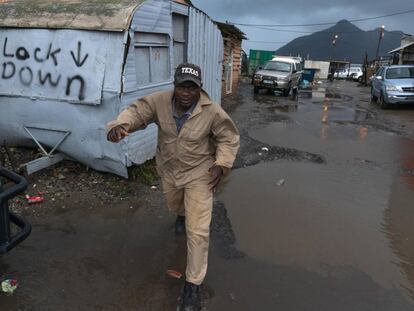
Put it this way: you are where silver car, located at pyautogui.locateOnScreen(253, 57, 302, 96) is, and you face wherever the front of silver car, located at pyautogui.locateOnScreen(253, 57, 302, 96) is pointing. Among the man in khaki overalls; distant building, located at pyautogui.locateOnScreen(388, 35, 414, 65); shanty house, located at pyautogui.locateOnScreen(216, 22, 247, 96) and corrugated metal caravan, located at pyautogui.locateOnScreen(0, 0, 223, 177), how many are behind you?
1

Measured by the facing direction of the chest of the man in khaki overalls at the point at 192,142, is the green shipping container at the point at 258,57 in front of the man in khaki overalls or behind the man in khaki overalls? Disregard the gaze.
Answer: behind

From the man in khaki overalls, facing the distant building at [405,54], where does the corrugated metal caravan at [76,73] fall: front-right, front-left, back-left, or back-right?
front-left

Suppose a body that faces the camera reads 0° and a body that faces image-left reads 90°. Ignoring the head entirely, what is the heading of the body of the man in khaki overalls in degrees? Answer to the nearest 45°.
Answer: approximately 0°

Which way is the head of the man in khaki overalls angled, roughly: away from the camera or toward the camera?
toward the camera

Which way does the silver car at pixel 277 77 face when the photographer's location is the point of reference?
facing the viewer and to the left of the viewer

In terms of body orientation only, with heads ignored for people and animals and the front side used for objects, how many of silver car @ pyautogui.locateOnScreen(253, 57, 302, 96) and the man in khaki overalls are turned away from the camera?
0

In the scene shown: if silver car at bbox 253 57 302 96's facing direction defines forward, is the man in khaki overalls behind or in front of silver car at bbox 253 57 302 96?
in front

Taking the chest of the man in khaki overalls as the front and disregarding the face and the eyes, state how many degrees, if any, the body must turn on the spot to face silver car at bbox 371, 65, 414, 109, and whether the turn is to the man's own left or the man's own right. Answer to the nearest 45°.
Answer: approximately 135° to the man's own left

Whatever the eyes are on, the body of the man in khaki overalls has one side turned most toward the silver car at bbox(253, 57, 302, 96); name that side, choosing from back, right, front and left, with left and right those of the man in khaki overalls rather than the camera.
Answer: back
